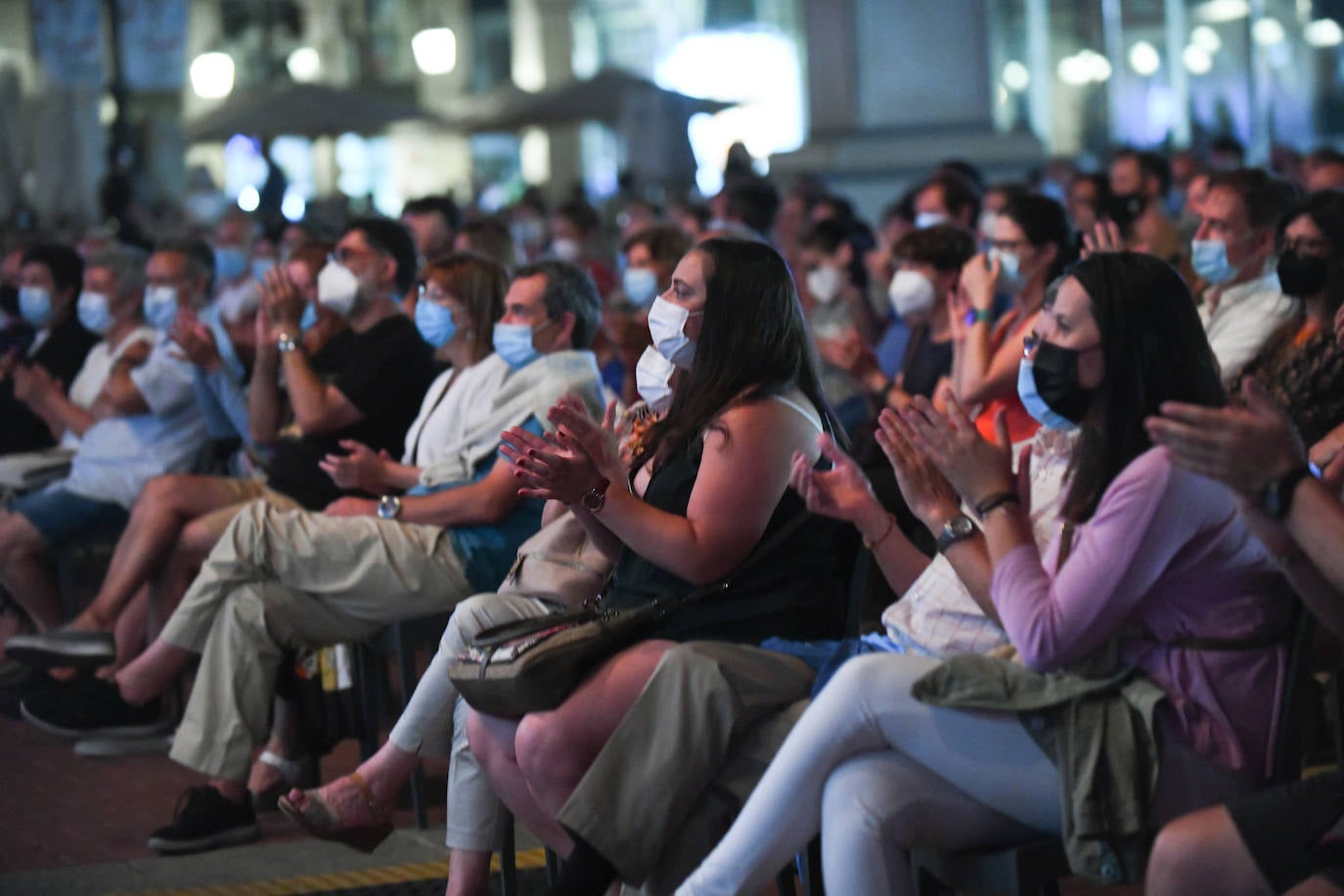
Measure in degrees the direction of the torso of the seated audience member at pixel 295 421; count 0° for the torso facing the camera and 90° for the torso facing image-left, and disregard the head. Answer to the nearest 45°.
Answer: approximately 90°

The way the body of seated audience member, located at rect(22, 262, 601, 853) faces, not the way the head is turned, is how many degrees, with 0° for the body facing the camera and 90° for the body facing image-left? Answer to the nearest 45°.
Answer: approximately 90°

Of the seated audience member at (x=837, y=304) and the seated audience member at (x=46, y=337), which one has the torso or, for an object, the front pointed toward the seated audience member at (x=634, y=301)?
the seated audience member at (x=837, y=304)

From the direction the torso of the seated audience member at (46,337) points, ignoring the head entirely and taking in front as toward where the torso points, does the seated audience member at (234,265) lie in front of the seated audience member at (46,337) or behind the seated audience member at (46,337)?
behind

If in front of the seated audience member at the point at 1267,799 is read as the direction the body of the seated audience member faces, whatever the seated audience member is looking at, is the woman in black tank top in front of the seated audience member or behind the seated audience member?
in front

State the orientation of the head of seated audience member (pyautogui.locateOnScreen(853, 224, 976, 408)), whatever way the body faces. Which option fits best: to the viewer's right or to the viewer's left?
to the viewer's left

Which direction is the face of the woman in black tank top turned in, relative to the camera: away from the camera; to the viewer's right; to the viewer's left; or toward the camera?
to the viewer's left

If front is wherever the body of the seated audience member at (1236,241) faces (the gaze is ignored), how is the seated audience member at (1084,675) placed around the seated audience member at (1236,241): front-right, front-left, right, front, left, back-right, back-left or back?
front-left

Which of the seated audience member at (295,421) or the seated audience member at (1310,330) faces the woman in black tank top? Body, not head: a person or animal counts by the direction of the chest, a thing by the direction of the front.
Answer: the seated audience member at (1310,330)

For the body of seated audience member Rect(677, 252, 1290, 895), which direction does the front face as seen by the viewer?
to the viewer's left

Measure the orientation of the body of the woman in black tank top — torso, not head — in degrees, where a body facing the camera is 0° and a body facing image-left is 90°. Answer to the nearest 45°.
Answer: approximately 90°
